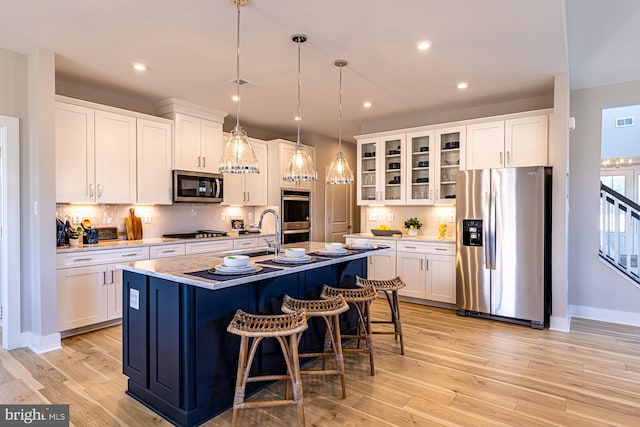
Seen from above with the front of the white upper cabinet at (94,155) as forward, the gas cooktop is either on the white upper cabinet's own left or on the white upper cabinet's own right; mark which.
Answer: on the white upper cabinet's own left

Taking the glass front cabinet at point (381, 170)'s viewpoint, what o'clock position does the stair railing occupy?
The stair railing is roughly at 8 o'clock from the glass front cabinet.

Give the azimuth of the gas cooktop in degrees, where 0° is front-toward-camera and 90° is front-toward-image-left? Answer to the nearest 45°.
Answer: approximately 315°

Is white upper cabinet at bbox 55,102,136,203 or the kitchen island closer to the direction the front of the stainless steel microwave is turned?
the kitchen island

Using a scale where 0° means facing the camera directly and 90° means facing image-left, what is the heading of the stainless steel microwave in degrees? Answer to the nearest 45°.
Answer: approximately 315°
